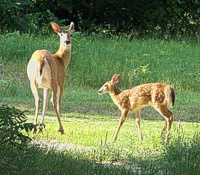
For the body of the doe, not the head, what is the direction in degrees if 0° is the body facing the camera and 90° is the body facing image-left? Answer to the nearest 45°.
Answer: approximately 225°
